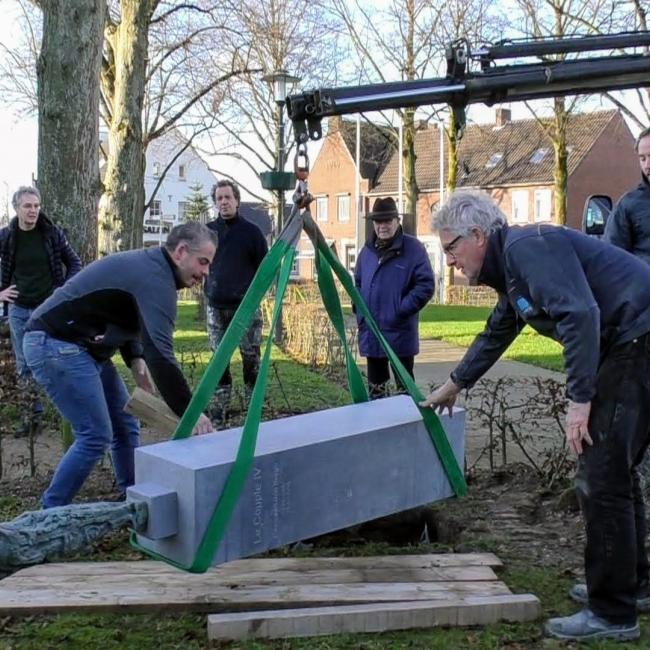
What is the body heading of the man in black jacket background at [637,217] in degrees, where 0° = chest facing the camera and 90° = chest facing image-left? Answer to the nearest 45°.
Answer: approximately 0°

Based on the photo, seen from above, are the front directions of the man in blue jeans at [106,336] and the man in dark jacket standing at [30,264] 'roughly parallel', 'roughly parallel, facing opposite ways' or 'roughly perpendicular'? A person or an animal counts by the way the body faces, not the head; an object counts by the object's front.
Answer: roughly perpendicular

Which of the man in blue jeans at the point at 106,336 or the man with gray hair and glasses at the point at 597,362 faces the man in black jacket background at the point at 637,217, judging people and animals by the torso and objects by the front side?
the man in blue jeans

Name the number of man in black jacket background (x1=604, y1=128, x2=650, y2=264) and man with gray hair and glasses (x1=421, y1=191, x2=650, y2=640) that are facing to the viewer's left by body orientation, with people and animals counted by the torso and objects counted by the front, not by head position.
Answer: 1

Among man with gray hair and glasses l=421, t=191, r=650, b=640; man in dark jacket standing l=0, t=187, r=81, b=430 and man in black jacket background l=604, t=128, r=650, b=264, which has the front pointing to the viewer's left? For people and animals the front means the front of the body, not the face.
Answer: the man with gray hair and glasses

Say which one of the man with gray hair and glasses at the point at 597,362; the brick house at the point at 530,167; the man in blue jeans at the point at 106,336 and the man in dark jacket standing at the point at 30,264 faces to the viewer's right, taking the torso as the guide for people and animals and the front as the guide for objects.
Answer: the man in blue jeans

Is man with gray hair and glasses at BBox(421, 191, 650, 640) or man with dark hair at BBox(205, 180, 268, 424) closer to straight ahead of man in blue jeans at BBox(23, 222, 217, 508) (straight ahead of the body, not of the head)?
the man with gray hair and glasses

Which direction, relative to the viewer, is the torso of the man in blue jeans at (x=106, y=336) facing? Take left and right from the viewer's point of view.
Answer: facing to the right of the viewer

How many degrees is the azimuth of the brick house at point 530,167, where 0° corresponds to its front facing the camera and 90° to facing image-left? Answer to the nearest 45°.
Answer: approximately 45°

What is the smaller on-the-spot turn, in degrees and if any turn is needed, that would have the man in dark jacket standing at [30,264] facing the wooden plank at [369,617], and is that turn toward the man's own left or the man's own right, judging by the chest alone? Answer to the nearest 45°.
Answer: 0° — they already face it

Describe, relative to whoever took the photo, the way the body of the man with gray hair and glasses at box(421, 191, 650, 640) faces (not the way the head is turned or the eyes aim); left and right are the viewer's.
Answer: facing to the left of the viewer

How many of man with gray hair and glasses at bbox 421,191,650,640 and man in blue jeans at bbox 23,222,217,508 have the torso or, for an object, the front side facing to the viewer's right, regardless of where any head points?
1
